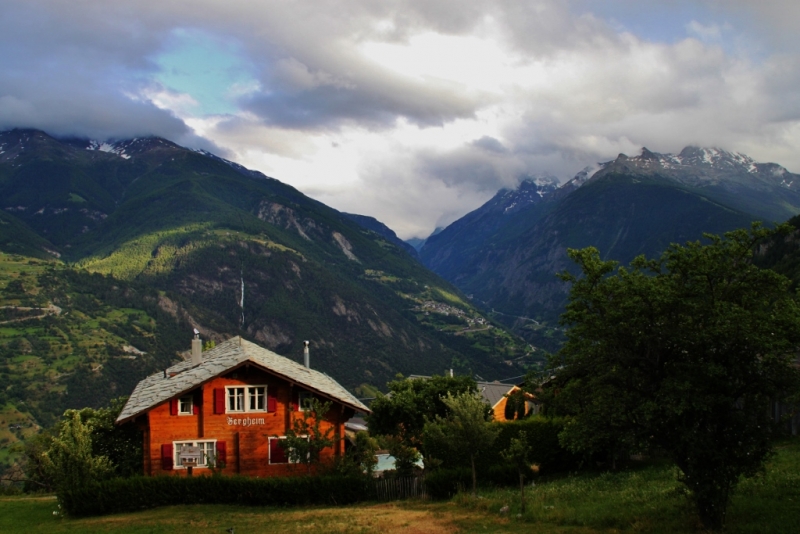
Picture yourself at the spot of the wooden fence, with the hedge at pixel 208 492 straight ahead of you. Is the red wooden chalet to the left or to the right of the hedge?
right

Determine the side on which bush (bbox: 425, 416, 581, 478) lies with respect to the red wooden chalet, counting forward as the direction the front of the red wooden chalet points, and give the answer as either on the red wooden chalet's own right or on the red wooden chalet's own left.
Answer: on the red wooden chalet's own left

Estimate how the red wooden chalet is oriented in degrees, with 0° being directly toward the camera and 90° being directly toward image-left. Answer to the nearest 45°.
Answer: approximately 0°

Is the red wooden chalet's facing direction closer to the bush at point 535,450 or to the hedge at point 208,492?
the hedge

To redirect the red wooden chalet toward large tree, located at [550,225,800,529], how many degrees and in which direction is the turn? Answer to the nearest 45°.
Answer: approximately 45° to its left

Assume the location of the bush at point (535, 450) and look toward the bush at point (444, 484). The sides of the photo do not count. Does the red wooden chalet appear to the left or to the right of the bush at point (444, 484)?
right

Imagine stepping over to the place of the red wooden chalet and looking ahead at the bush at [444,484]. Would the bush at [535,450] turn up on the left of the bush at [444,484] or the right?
left

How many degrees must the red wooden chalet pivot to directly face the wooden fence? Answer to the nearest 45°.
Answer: approximately 45° to its left

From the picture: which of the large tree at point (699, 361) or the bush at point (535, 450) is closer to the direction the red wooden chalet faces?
the large tree
